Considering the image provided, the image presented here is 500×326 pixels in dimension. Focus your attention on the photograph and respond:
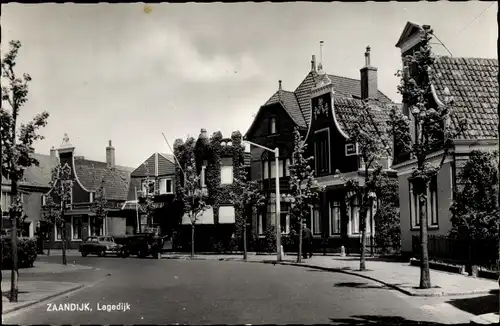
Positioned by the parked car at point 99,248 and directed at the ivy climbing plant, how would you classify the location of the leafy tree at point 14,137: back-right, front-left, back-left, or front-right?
back-right

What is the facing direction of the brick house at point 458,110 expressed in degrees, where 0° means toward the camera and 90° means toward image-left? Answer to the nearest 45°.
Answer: approximately 45°

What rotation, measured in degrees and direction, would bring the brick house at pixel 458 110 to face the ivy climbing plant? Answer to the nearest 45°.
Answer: approximately 90° to its right

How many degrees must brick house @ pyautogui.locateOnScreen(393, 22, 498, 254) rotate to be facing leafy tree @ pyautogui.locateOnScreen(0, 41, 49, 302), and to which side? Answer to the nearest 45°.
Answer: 0° — it already faces it

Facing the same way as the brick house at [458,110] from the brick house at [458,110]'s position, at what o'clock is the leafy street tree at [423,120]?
The leafy street tree is roughly at 11 o'clock from the brick house.
